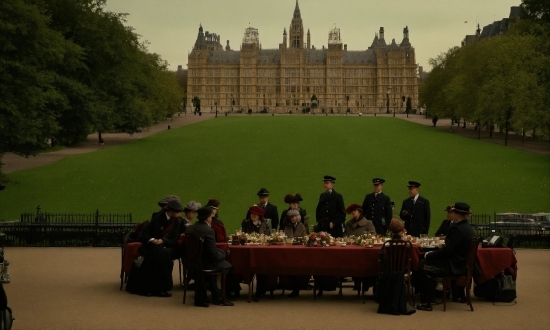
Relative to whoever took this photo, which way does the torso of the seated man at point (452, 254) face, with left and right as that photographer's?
facing to the left of the viewer

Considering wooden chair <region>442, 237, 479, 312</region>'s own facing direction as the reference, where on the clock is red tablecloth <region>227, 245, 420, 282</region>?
The red tablecloth is roughly at 12 o'clock from the wooden chair.

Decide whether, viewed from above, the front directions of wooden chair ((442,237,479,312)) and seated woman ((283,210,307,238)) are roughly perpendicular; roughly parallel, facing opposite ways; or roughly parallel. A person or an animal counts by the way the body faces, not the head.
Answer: roughly perpendicular

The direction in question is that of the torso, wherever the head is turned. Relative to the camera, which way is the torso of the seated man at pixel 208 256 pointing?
to the viewer's right

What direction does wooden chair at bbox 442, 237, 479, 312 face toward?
to the viewer's left

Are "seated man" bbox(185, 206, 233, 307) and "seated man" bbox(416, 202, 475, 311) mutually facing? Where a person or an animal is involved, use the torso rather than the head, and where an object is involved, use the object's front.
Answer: yes

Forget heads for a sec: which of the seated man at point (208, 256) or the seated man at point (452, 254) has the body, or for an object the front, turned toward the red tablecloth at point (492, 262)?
the seated man at point (208, 256)

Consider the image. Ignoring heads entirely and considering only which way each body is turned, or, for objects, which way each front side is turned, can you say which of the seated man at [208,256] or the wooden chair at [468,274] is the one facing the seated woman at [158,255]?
the wooden chair

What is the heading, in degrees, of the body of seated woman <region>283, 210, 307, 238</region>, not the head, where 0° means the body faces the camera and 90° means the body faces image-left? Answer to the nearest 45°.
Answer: approximately 0°
